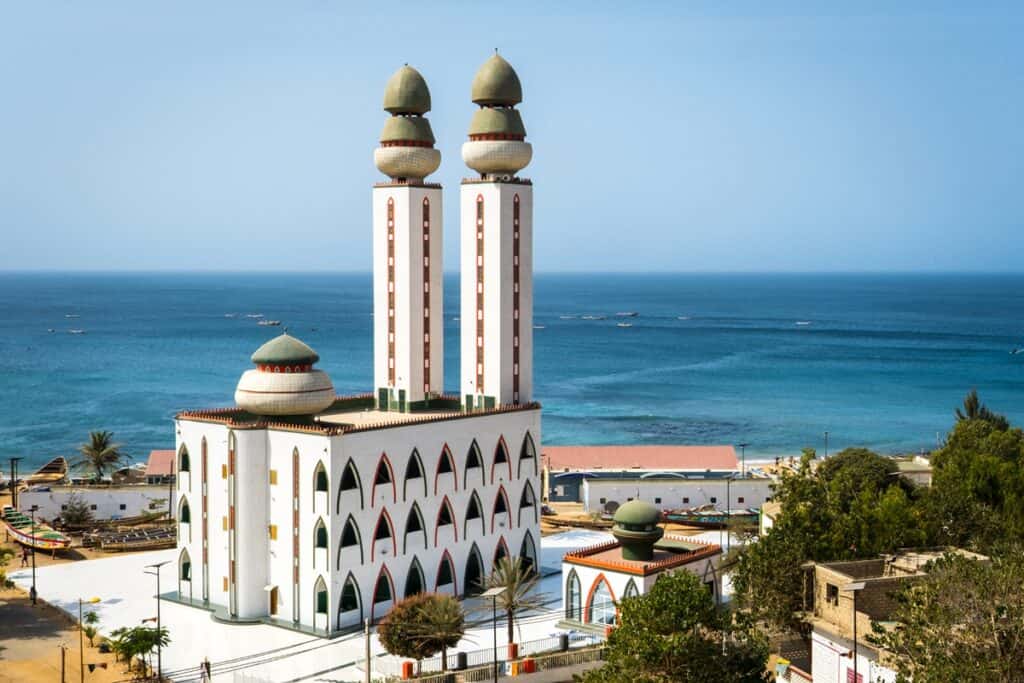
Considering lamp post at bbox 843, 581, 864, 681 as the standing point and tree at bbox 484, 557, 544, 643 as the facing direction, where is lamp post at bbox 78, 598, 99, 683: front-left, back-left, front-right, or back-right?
front-left

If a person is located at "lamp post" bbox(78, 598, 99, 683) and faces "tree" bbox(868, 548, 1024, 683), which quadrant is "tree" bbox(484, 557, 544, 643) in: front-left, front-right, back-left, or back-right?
front-left

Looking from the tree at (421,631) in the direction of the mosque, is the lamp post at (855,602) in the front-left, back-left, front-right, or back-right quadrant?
back-right

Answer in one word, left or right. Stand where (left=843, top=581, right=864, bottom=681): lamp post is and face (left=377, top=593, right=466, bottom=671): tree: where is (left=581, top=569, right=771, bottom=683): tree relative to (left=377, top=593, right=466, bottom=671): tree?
left

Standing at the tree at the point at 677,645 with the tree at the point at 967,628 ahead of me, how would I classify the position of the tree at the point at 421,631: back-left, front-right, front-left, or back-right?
back-left
